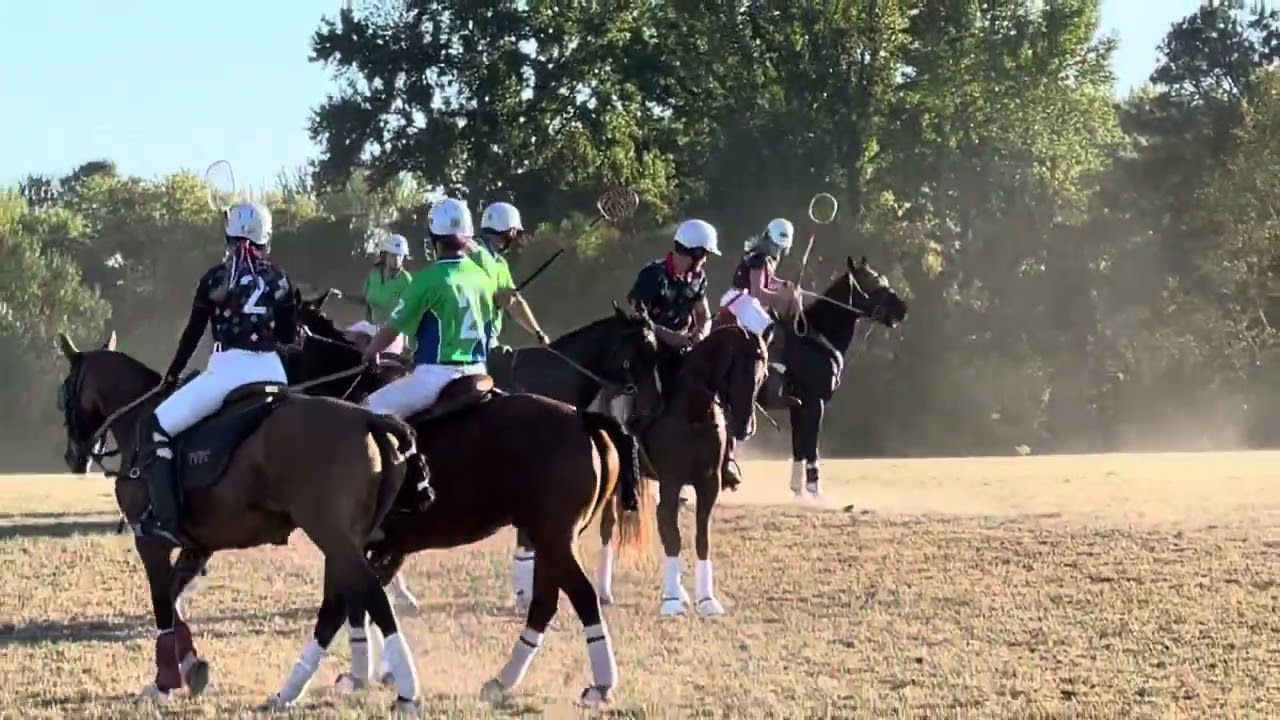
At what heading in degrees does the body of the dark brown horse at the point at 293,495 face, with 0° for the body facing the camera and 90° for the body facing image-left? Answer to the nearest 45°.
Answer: approximately 135°

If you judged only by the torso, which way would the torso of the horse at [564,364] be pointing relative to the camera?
to the viewer's right

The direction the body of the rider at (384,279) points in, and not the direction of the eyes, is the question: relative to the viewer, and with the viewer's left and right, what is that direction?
facing the viewer and to the right of the viewer

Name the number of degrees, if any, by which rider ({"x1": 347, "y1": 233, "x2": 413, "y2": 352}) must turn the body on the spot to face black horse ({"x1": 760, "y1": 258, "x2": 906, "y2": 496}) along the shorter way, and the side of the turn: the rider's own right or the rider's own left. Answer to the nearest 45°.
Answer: approximately 90° to the rider's own left

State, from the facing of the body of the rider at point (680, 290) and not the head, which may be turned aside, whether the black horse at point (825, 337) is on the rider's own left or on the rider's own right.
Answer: on the rider's own left

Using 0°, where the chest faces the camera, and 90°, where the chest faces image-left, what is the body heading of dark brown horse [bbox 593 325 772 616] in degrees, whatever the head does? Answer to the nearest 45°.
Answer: approximately 315°

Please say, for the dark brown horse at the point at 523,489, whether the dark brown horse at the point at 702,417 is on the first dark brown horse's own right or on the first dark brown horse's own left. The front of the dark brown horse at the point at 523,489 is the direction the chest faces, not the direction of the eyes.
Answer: on the first dark brown horse's own right

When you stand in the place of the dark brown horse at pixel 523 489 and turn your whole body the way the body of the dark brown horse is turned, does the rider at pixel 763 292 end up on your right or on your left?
on your right

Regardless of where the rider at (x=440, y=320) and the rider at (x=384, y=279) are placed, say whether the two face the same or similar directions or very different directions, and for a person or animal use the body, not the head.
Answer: very different directions

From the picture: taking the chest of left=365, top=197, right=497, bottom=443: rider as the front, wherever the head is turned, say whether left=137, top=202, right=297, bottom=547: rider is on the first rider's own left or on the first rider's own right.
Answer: on the first rider's own left

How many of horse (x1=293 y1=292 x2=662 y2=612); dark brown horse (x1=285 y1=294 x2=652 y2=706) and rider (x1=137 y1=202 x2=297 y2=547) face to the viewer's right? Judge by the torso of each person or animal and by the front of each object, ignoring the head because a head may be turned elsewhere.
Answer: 1

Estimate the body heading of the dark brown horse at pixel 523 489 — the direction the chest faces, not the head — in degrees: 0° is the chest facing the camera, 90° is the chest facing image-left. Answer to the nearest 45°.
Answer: approximately 135°
